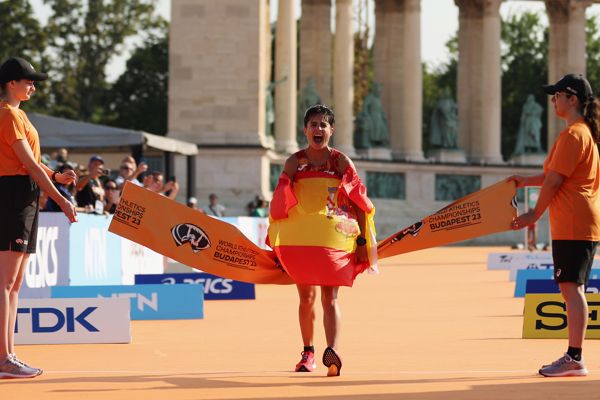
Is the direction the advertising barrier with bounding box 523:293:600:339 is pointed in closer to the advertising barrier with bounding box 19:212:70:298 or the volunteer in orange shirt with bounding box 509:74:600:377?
the volunteer in orange shirt

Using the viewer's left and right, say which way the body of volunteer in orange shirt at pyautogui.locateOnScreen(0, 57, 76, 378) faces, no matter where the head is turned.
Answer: facing to the right of the viewer

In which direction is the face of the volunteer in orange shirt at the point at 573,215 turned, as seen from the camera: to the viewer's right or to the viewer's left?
to the viewer's left

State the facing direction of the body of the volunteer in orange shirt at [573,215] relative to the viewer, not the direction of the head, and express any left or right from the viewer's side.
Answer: facing to the left of the viewer

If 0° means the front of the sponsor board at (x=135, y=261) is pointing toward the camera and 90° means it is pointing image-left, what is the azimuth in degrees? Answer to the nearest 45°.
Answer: approximately 315°

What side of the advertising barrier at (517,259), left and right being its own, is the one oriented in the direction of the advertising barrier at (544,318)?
front

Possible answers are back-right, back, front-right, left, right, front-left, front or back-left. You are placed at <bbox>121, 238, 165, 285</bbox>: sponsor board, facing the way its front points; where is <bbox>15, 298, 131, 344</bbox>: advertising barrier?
front-right

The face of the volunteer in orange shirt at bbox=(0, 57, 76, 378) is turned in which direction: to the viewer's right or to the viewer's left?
to the viewer's right

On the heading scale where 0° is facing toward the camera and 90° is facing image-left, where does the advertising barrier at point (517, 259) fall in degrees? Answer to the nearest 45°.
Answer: approximately 0°
